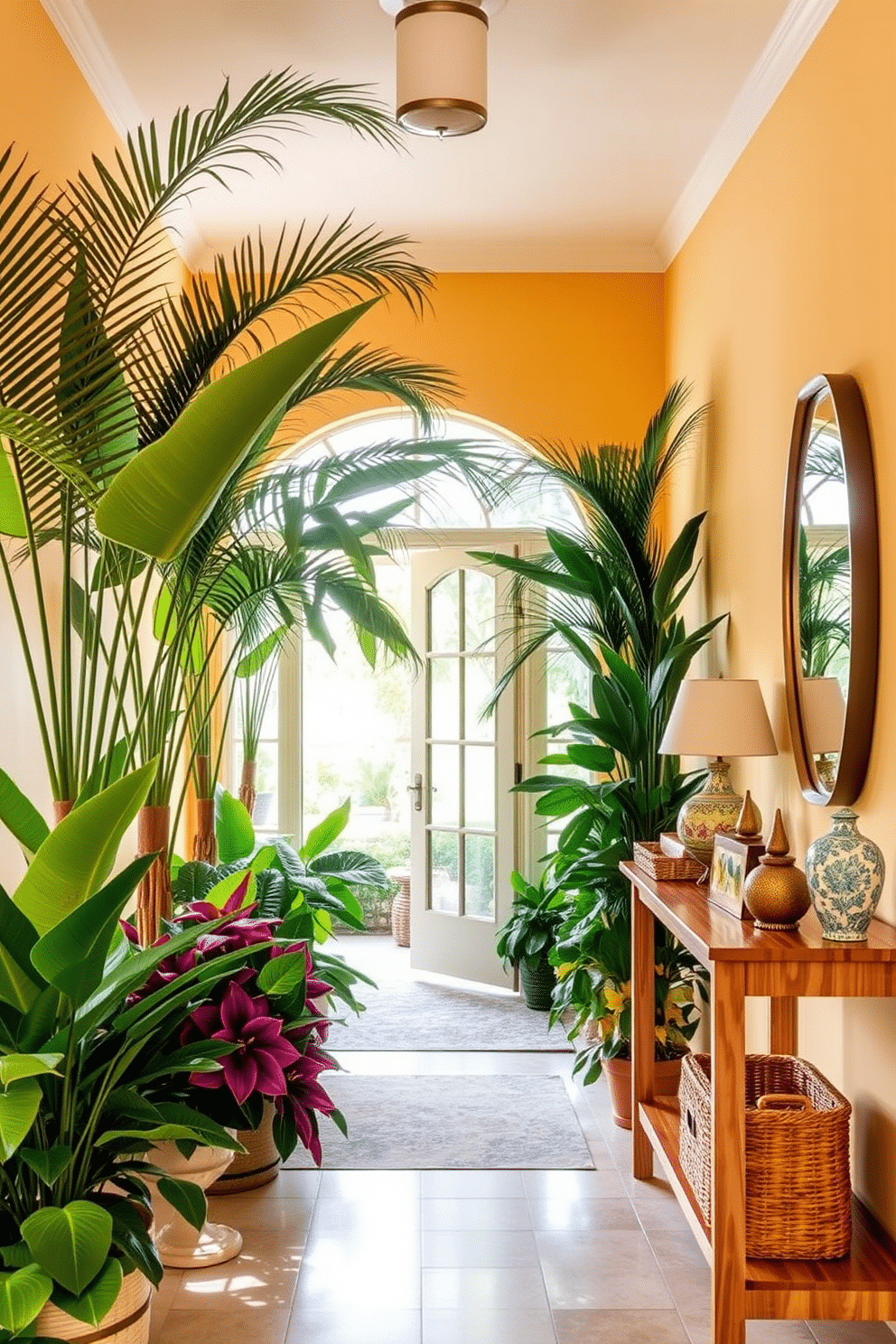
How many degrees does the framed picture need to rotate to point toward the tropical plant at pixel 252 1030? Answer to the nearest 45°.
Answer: approximately 45° to its right

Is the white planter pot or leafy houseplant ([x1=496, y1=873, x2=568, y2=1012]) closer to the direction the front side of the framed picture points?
the white planter pot

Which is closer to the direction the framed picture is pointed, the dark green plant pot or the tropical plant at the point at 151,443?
the tropical plant

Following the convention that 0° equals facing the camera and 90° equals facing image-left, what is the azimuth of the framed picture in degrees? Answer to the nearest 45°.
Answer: approximately 45°

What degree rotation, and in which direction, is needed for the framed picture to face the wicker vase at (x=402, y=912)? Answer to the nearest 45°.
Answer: approximately 90° to its right
